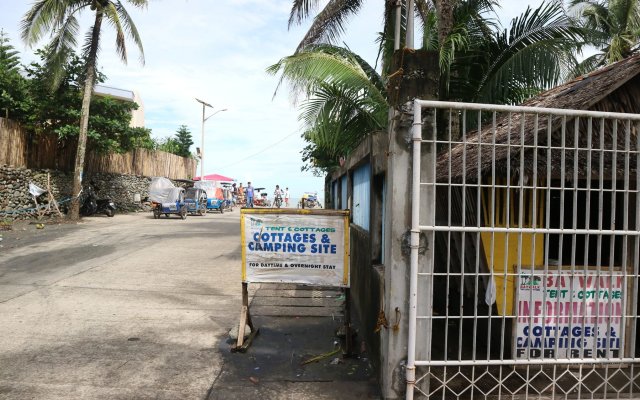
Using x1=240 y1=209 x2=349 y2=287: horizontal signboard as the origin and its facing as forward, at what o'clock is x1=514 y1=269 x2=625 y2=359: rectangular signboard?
x1=514 y1=269 x2=625 y2=359: rectangular signboard is roughly at 10 o'clock from x1=240 y1=209 x2=349 y2=287: horizontal signboard.

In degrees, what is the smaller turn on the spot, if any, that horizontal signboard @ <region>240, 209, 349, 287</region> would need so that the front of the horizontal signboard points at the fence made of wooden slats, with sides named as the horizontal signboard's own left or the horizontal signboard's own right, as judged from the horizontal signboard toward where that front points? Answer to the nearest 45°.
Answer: approximately 135° to the horizontal signboard's own right

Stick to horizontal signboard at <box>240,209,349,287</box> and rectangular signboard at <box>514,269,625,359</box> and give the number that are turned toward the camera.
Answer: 2

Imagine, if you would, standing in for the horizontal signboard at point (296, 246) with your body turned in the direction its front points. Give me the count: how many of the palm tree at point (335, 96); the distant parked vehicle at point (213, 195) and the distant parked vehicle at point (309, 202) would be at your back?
3

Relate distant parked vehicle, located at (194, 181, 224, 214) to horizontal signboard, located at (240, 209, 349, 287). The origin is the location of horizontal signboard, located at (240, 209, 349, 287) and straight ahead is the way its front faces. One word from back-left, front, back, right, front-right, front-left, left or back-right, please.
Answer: back

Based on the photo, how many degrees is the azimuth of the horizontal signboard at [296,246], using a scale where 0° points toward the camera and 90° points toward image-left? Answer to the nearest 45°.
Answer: approximately 0°

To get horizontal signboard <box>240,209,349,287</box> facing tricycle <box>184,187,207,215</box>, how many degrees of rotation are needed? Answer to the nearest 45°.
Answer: approximately 180°

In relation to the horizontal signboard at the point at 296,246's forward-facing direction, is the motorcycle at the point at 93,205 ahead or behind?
behind

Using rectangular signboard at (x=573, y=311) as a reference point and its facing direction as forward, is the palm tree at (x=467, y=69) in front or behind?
behind

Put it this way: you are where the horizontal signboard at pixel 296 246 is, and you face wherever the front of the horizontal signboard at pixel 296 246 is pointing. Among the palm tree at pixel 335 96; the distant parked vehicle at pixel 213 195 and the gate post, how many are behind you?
2

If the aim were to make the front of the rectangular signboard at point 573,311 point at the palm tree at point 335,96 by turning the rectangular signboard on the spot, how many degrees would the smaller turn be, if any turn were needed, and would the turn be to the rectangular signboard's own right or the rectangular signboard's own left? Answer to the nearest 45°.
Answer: approximately 135° to the rectangular signboard's own right

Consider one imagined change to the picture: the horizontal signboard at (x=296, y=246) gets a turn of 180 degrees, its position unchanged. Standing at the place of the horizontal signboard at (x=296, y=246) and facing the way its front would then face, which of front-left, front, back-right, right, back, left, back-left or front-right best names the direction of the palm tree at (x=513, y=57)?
front-right
